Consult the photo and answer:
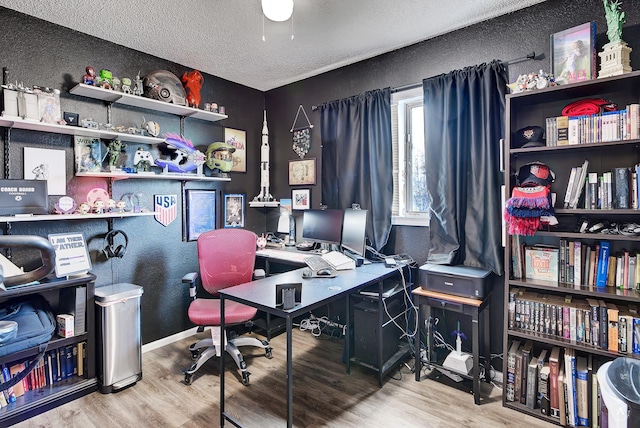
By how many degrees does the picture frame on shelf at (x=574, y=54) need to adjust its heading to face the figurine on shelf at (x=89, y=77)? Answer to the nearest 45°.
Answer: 0° — it already faces it

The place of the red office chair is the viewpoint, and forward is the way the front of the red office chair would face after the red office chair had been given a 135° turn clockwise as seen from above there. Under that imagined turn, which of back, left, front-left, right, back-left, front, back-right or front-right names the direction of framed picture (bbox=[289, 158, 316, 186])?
right

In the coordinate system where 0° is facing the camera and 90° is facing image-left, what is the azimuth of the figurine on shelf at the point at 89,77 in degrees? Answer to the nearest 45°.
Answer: approximately 315°

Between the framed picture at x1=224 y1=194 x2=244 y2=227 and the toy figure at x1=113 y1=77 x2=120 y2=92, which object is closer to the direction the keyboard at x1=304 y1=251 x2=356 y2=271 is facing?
the toy figure

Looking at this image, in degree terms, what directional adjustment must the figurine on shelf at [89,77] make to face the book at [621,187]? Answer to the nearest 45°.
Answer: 0° — it already faces it

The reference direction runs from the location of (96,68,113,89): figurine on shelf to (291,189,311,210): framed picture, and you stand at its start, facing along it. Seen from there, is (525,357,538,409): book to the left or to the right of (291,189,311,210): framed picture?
right

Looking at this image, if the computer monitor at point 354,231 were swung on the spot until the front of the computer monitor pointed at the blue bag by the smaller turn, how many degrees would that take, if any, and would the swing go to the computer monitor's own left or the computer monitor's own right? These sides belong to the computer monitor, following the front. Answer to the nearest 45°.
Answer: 0° — it already faces it

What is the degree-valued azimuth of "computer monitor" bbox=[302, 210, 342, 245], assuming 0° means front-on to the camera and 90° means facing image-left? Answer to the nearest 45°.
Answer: approximately 45°
